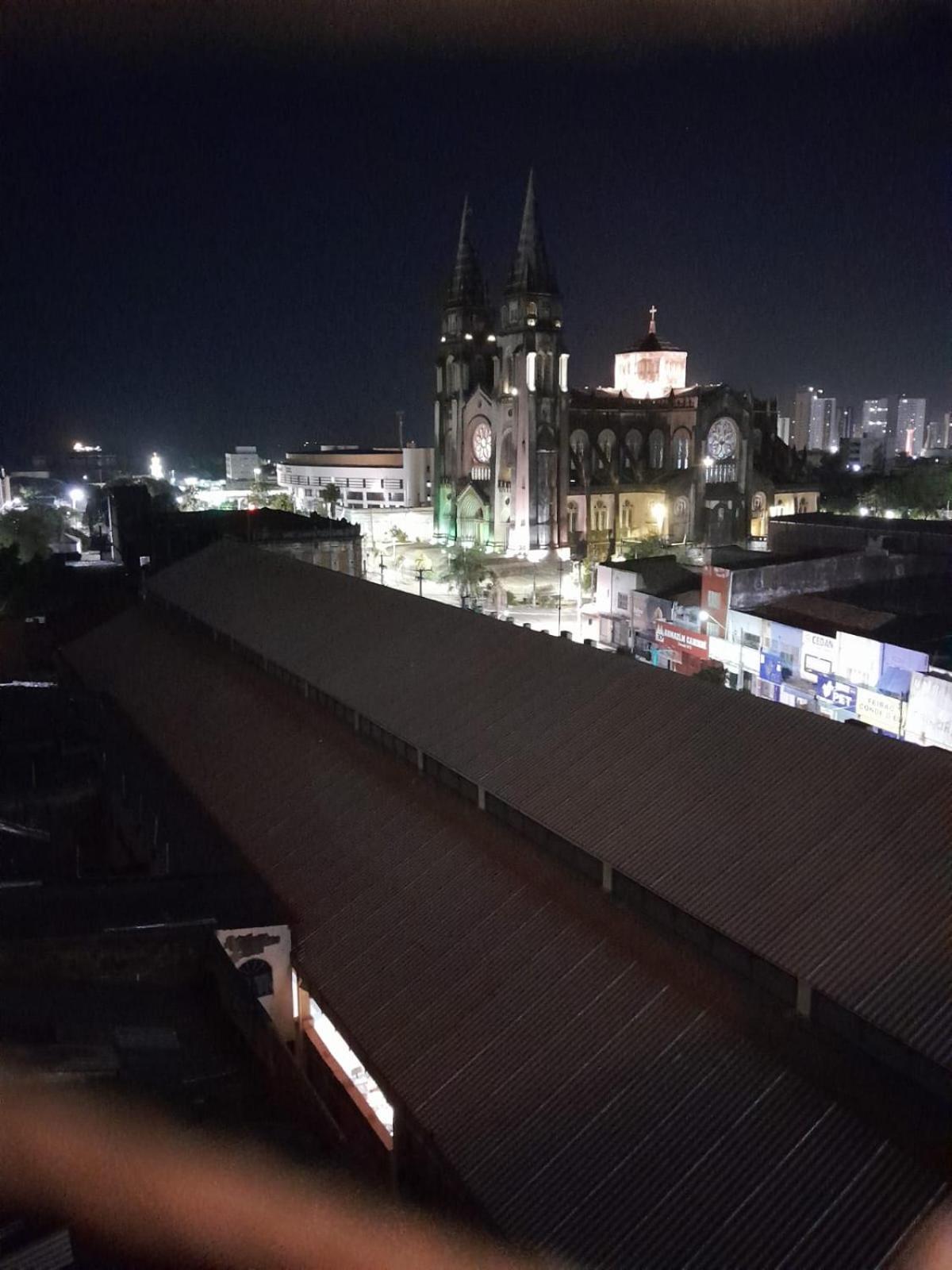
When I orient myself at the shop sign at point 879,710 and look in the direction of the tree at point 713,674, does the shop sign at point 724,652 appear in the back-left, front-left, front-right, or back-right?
front-right

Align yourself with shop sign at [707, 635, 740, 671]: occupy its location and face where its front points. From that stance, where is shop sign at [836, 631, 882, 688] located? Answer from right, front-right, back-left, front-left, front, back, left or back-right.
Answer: left

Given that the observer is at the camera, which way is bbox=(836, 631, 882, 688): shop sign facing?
facing the viewer and to the left of the viewer

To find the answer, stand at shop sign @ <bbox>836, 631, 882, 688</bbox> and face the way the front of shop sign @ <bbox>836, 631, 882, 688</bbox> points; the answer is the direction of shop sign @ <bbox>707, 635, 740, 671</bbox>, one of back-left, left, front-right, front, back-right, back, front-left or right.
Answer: right

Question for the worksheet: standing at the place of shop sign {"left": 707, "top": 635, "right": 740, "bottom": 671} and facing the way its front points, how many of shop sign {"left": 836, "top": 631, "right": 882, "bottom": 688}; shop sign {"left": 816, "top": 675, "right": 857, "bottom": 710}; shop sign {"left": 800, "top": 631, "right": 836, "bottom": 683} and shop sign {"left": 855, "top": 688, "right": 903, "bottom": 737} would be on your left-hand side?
4

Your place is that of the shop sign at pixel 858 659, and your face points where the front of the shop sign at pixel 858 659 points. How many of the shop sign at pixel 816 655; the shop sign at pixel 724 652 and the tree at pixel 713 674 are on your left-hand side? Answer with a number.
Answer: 0

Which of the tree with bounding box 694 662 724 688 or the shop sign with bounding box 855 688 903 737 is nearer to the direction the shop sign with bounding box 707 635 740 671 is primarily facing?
the tree

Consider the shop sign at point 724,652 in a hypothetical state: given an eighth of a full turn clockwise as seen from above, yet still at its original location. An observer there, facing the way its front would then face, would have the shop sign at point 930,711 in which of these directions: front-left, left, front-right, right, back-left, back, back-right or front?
back-left

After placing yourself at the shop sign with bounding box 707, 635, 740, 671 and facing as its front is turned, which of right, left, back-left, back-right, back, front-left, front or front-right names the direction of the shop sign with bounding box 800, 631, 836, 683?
left

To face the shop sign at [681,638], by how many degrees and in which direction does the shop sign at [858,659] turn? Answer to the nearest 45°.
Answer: approximately 90° to its right

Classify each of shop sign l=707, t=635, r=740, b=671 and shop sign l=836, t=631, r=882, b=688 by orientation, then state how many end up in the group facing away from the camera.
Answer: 0

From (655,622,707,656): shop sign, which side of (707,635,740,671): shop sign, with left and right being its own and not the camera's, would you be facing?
right

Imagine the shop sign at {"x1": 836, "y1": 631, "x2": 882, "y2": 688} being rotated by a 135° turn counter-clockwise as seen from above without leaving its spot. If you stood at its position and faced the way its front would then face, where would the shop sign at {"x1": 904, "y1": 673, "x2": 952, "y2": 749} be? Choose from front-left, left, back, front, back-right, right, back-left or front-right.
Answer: front-right

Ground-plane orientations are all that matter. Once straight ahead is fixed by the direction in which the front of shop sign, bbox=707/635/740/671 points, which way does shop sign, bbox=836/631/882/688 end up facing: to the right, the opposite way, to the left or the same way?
the same way
